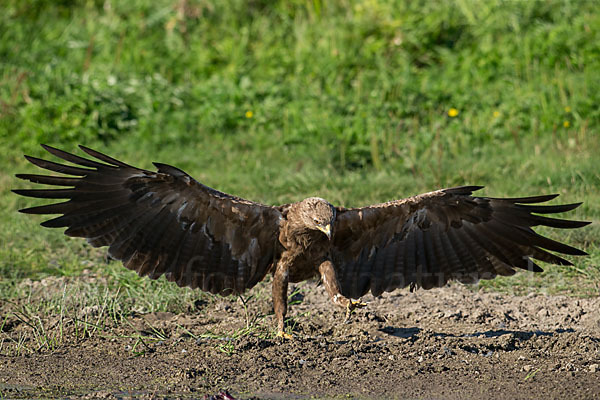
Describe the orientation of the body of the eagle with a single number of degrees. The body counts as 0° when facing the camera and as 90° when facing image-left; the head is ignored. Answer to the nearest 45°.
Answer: approximately 0°
